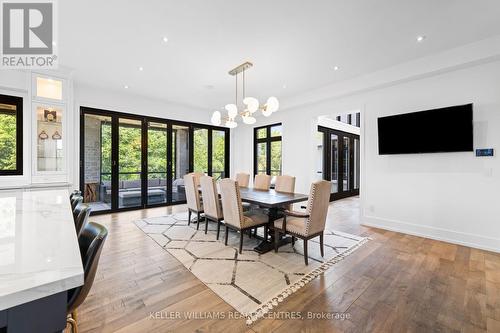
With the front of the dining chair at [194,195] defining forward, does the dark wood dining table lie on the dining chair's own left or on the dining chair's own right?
on the dining chair's own right

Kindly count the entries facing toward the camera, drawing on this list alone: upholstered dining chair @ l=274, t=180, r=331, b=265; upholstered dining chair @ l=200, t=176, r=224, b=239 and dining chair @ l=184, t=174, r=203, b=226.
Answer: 0

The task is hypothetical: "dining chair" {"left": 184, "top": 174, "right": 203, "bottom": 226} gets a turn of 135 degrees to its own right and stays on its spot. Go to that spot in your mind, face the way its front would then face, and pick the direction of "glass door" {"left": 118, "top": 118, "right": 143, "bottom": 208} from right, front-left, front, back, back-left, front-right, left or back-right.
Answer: back-right

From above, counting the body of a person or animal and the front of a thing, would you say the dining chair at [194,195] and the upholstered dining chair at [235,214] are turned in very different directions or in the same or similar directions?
same or similar directions

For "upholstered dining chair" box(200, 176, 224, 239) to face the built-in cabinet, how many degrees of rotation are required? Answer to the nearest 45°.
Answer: approximately 135° to its left

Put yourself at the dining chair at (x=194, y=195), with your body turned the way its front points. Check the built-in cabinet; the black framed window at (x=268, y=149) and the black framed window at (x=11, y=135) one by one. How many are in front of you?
1

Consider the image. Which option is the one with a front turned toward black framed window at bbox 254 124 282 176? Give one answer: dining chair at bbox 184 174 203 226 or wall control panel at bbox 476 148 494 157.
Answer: the dining chair

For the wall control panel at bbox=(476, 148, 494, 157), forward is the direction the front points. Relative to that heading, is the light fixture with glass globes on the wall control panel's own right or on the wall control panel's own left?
on the wall control panel's own right

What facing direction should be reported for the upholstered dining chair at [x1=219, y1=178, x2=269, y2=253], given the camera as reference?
facing away from the viewer and to the right of the viewer

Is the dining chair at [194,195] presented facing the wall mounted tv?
no

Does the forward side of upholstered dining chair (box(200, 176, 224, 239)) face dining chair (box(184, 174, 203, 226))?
no

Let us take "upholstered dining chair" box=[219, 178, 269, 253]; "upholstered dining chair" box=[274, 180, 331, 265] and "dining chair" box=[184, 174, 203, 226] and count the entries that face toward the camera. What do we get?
0

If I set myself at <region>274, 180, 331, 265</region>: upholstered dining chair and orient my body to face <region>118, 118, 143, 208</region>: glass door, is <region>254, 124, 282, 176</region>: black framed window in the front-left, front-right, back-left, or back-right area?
front-right

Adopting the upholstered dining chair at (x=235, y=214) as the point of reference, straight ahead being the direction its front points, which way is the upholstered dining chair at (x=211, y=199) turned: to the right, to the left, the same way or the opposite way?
the same way

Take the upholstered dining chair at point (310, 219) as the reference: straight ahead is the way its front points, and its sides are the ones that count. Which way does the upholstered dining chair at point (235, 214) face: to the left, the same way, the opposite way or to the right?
to the right

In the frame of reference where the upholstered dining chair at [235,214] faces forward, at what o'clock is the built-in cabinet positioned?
The built-in cabinet is roughly at 8 o'clock from the upholstered dining chair.

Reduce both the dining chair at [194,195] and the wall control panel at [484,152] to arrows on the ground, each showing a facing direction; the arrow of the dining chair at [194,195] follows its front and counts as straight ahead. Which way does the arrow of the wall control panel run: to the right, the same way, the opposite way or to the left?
the opposite way

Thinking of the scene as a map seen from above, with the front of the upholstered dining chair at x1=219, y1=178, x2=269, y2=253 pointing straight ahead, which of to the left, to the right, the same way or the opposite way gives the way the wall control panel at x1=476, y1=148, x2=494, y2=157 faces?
the opposite way

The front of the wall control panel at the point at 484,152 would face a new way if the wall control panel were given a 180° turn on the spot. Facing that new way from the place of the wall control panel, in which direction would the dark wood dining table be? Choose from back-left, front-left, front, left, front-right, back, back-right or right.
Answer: back-left

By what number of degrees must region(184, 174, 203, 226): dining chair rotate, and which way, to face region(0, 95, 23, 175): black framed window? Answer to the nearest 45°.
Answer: approximately 135° to its left
